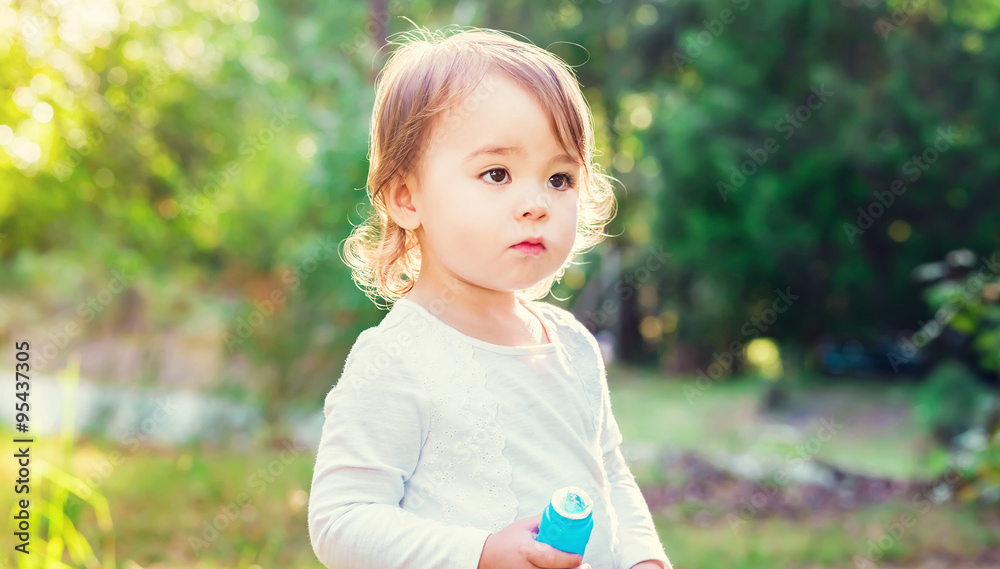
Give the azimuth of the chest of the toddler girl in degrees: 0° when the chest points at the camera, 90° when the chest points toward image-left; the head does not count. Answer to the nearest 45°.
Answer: approximately 315°
